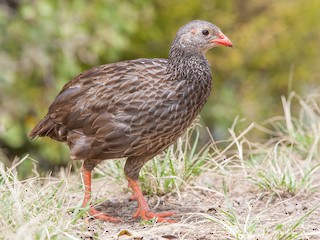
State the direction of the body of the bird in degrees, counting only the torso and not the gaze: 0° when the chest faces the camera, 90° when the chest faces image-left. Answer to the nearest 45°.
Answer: approximately 270°
